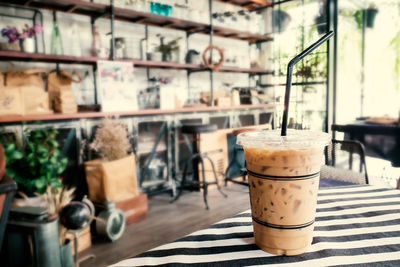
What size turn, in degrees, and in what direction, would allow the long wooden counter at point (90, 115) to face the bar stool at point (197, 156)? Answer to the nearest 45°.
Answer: approximately 45° to its left

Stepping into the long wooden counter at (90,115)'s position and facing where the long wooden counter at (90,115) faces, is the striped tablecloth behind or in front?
in front

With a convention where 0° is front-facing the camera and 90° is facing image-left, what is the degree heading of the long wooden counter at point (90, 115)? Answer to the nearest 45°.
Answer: approximately 315°

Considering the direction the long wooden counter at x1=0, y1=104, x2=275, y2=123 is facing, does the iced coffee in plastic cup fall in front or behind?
in front

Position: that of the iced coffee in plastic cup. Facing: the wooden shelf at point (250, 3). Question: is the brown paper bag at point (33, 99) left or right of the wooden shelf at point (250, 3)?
left

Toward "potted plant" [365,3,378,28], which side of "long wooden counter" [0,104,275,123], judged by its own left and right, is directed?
left

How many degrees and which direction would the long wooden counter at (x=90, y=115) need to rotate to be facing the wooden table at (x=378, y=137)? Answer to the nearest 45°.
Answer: approximately 45° to its left

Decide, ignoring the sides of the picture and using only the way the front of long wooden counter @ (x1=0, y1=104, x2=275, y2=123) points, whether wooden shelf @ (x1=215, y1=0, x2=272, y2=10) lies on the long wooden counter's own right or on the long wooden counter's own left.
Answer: on the long wooden counter's own left

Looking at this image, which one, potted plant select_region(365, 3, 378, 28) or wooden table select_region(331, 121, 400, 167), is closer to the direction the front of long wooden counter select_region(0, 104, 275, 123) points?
the wooden table
